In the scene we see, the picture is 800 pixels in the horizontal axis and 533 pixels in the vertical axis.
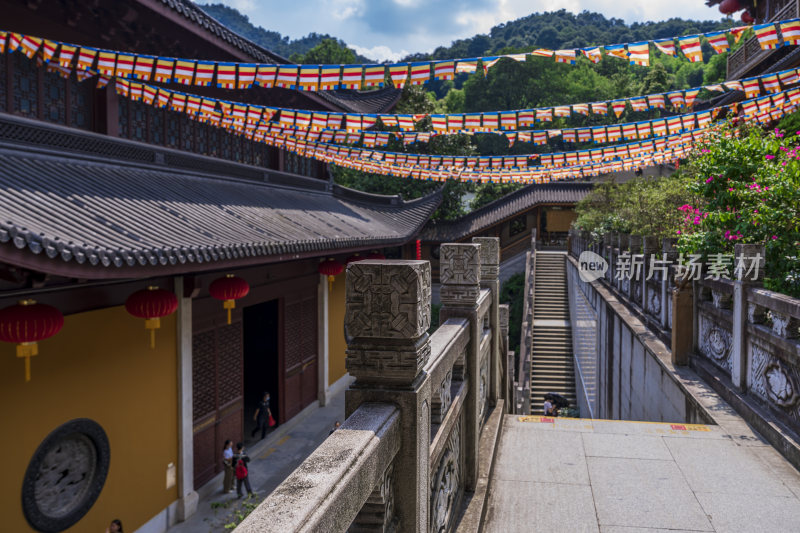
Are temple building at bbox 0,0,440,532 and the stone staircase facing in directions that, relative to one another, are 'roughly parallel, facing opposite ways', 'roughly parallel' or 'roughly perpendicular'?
roughly perpendicular

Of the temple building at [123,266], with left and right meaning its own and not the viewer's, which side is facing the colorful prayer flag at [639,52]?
front

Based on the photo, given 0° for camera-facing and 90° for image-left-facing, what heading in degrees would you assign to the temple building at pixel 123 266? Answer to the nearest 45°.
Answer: approximately 315°

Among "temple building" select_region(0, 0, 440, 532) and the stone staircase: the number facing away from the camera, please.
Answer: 0

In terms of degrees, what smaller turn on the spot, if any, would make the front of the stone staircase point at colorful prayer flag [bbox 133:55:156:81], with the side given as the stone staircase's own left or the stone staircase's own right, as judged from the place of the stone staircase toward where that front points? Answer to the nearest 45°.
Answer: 0° — it already faces it

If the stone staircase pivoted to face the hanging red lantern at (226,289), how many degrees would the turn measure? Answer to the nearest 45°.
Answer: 0° — it already faces it
